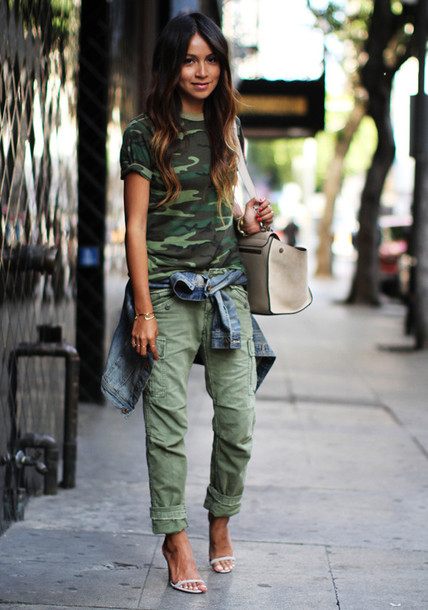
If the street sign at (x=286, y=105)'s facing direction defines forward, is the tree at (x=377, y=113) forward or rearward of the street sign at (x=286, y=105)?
rearward

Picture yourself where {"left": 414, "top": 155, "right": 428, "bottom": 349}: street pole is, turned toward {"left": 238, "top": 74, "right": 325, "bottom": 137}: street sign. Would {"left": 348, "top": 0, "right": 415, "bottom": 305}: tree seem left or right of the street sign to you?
right

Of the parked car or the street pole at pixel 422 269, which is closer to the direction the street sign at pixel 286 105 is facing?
the street pole

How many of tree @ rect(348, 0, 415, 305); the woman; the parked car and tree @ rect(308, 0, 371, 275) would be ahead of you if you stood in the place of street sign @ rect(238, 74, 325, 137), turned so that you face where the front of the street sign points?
1

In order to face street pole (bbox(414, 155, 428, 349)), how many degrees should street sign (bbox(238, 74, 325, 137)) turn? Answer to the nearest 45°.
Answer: approximately 45° to its left

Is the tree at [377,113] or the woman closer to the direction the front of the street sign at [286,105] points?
the woman

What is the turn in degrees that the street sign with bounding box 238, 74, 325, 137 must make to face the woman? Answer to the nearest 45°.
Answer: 0° — it already faces them

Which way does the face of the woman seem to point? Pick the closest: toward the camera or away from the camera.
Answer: toward the camera

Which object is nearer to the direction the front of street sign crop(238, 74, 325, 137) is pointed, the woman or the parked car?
the woman

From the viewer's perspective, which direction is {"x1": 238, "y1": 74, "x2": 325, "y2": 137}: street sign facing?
toward the camera

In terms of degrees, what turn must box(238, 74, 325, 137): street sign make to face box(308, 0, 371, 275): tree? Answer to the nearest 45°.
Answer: approximately 180°

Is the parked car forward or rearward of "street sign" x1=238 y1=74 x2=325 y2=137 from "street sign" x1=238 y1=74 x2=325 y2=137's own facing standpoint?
rearward
